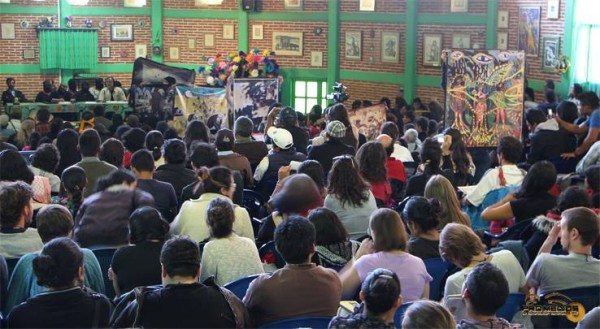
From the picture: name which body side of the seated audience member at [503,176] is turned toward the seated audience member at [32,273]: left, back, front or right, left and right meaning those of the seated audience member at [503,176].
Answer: left

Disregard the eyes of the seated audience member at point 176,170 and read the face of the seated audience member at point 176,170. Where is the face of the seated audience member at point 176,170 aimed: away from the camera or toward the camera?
away from the camera

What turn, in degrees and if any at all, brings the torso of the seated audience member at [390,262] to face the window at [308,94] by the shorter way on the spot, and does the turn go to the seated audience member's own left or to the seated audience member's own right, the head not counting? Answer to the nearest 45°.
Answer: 0° — they already face it

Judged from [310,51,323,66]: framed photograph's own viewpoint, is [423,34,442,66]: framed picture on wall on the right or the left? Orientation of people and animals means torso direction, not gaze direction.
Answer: on its left

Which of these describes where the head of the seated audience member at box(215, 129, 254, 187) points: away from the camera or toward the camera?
away from the camera

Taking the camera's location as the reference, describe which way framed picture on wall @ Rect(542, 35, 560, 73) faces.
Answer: facing the viewer and to the left of the viewer

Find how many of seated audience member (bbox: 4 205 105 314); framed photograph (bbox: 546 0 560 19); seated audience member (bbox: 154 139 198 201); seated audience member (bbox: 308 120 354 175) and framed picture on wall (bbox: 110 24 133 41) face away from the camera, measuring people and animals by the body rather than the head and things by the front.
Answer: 3

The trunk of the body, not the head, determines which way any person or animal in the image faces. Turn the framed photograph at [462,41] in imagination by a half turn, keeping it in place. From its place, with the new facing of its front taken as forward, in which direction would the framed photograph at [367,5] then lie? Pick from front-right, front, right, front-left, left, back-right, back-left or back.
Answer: front-left

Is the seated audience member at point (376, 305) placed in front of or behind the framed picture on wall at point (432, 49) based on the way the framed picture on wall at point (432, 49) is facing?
in front

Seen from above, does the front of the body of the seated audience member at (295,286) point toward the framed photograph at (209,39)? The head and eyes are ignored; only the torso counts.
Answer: yes

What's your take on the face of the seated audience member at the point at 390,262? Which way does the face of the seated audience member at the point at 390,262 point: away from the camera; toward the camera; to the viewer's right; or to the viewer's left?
away from the camera

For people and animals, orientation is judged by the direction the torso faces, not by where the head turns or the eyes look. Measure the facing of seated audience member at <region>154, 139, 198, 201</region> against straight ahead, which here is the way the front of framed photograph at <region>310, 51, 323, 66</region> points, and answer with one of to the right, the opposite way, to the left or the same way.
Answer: the opposite way

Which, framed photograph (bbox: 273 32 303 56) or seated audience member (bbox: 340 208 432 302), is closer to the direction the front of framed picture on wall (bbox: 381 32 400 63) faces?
the seated audience member

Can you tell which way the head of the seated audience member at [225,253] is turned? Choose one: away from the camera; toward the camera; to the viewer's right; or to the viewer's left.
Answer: away from the camera

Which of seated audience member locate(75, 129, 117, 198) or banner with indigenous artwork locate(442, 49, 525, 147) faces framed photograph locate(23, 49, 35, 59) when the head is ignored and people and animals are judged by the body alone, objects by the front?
the seated audience member

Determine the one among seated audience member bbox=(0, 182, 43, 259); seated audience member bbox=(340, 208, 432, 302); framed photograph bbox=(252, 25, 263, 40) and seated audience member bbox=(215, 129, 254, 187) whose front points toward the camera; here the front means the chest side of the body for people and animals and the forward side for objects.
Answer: the framed photograph

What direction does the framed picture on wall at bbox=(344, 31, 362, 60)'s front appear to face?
toward the camera

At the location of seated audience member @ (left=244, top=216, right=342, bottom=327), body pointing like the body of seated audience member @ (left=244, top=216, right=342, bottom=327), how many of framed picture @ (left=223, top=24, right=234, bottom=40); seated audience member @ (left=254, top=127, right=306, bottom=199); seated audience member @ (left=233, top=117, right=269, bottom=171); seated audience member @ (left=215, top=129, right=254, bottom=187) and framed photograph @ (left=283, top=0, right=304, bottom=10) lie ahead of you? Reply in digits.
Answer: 5

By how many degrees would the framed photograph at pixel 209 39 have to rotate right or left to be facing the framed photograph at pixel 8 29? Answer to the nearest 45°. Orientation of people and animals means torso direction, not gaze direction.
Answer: approximately 90° to its right

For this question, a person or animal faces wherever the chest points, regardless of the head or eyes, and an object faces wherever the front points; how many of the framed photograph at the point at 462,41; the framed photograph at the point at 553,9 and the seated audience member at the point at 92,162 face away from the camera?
1

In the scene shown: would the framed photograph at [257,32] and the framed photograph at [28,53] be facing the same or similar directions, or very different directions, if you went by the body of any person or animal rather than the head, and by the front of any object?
same or similar directions
